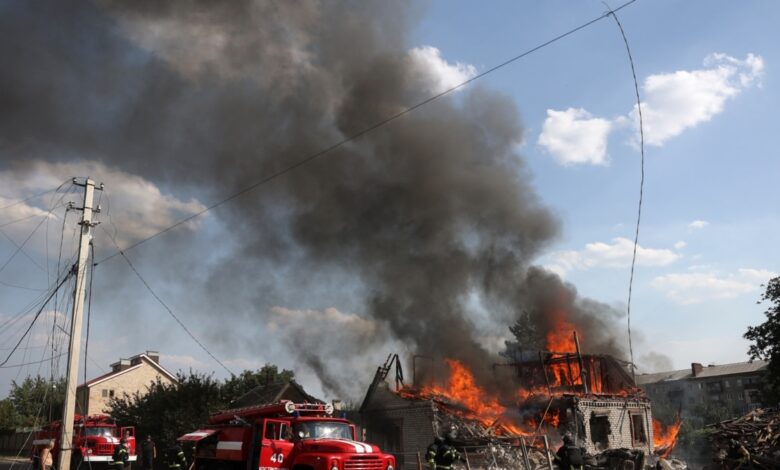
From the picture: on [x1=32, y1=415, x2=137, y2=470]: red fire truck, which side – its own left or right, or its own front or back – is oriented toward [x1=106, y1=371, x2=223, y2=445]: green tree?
left

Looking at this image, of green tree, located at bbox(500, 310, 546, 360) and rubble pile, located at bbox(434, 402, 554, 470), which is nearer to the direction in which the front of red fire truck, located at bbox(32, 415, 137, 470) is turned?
the rubble pile

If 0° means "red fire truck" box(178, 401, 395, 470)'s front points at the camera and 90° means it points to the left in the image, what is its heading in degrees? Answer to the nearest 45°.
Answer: approximately 315°

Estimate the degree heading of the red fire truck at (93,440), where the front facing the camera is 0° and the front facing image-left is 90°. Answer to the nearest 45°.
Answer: approximately 315°

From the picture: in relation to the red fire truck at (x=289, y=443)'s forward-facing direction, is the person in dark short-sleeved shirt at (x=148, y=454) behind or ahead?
behind

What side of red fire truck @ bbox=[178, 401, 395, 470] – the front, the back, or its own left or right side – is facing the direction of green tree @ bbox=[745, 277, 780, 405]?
left

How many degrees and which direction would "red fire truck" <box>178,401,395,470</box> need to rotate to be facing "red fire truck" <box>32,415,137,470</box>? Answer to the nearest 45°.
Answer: approximately 180°
